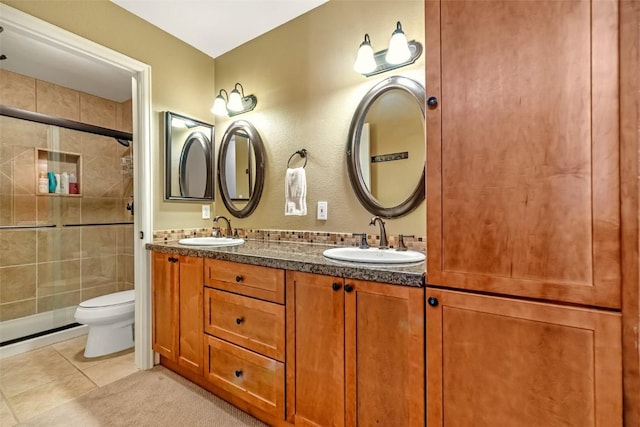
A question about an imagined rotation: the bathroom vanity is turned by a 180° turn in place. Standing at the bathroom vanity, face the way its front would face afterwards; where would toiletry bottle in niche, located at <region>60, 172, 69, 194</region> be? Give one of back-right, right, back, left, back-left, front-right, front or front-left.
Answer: left

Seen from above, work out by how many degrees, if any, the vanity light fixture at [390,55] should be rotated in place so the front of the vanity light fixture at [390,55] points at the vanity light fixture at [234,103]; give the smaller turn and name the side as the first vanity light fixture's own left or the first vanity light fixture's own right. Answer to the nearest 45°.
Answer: approximately 45° to the first vanity light fixture's own right

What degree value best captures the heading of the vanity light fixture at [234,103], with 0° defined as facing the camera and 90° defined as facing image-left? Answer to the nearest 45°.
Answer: approximately 45°

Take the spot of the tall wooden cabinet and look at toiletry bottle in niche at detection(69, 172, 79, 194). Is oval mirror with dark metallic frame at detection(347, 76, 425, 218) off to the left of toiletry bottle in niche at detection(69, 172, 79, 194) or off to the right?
right

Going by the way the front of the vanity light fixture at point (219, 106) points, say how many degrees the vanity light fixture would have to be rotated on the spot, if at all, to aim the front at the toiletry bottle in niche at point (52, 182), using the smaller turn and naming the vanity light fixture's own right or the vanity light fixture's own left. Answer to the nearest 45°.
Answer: approximately 90° to the vanity light fixture's own right

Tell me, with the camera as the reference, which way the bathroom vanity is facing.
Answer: facing the viewer and to the left of the viewer

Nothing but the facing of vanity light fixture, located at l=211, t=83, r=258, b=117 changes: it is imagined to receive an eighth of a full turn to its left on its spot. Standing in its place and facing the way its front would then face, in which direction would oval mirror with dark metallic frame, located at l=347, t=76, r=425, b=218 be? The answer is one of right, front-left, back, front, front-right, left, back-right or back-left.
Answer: front-left

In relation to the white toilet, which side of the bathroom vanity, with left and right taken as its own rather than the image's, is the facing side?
right

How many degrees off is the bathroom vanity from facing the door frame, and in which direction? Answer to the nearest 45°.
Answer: approximately 90° to its right
